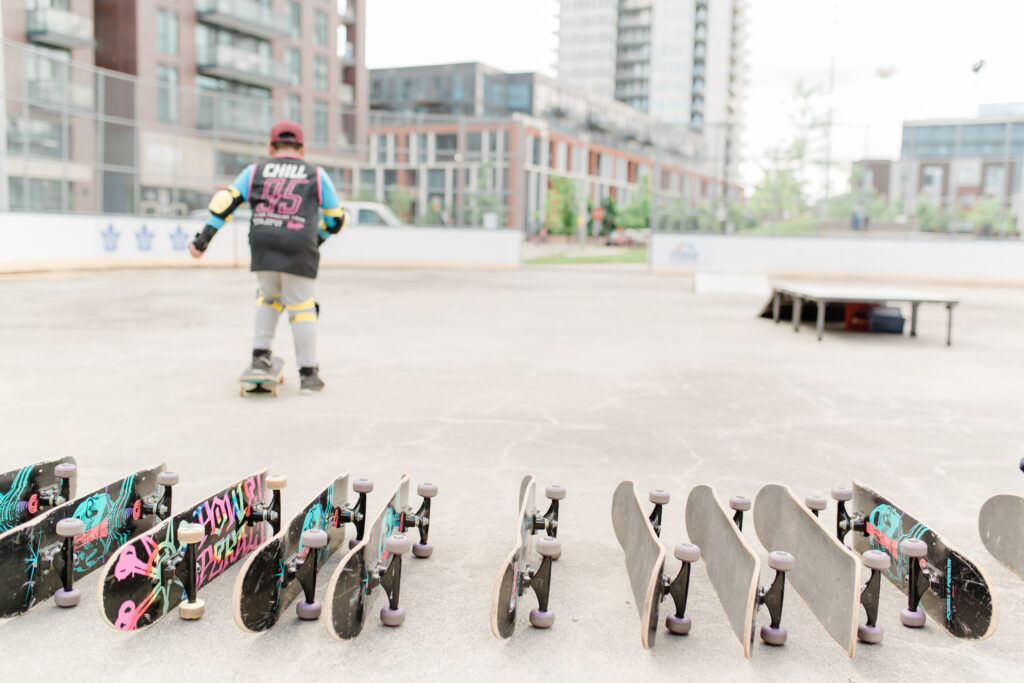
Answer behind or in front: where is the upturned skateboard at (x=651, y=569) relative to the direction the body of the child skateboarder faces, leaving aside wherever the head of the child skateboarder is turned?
behind

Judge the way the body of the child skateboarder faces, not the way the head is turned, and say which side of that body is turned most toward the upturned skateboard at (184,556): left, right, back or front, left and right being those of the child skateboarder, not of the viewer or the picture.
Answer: back

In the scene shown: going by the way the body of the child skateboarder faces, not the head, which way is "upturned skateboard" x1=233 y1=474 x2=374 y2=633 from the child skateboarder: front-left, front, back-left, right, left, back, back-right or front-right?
back

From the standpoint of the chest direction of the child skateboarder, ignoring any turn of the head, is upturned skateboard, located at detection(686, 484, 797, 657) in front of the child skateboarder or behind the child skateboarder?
behind

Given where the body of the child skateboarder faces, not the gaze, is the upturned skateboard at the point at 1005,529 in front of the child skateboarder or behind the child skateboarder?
behind

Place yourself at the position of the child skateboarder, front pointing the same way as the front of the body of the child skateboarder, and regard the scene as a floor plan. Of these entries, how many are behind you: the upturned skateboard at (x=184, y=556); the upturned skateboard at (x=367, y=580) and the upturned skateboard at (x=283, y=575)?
3

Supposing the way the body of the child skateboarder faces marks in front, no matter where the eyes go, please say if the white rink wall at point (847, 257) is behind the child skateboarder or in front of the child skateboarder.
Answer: in front

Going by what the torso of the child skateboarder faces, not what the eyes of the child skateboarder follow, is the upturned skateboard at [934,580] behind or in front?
behind

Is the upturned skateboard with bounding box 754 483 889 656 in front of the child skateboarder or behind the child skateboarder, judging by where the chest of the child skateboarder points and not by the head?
behind

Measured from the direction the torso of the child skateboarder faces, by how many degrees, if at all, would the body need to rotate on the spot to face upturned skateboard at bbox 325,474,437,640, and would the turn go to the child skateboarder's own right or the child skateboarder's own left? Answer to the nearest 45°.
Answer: approximately 180°

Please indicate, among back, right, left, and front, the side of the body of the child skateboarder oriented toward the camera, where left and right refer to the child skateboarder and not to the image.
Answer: back

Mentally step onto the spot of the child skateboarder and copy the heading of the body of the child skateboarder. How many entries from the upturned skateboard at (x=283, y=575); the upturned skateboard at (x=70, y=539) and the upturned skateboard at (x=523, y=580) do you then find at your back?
3
